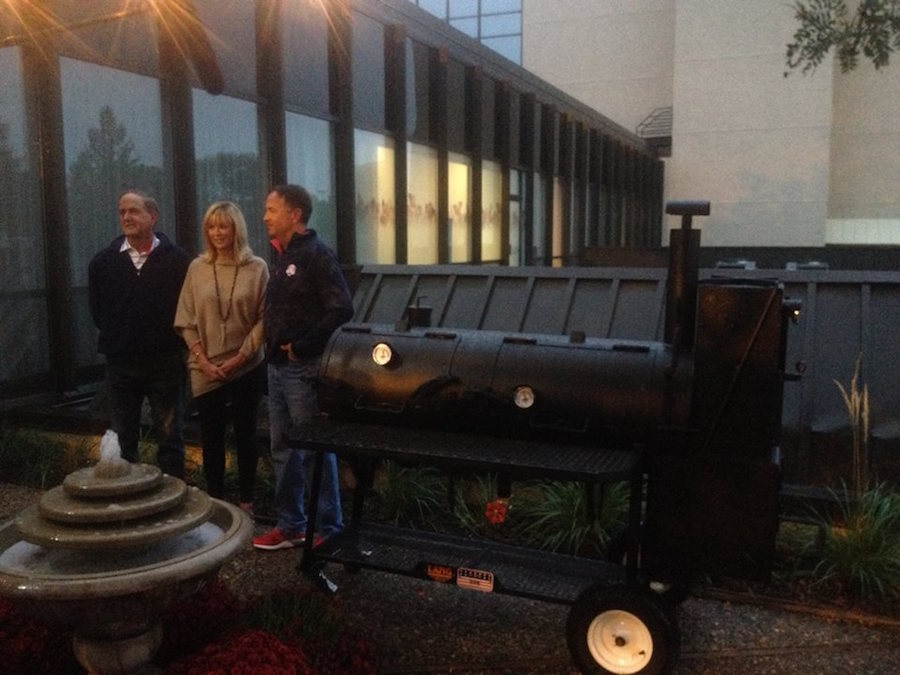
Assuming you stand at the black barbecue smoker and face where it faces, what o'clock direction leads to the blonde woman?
The blonde woman is roughly at 4 o'clock from the black barbecue smoker.

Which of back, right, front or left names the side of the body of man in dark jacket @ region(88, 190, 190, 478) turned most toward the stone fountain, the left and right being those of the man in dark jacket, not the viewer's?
front

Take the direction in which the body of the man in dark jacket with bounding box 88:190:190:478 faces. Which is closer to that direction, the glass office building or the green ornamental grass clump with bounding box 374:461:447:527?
the green ornamental grass clump

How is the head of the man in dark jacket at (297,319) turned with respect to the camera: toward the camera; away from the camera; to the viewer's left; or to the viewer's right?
to the viewer's left

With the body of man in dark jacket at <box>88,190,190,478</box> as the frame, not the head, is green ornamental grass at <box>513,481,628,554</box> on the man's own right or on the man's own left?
on the man's own left

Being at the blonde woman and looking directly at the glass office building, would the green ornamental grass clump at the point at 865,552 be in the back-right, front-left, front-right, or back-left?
back-right

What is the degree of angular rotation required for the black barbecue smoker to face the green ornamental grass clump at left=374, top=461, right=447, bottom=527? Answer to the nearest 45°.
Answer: approximately 135° to its right

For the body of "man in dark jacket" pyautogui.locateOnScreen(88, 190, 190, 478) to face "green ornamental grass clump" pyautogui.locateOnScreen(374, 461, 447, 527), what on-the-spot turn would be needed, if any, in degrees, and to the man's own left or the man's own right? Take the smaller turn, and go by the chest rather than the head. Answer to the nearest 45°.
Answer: approximately 90° to the man's own left

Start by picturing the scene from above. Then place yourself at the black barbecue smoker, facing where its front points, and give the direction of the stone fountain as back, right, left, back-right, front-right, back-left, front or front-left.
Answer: front-right

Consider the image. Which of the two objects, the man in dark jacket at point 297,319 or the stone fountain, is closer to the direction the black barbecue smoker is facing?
the stone fountain

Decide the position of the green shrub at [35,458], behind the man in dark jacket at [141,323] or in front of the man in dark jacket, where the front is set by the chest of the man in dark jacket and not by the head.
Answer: behind

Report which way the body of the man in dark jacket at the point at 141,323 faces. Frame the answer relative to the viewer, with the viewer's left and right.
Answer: facing the viewer

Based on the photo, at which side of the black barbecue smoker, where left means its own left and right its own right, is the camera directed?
front

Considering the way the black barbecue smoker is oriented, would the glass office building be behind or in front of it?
behind
